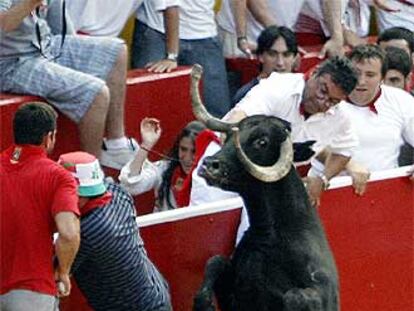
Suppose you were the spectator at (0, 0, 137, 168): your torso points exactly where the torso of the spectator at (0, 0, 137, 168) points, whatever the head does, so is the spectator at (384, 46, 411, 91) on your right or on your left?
on your left

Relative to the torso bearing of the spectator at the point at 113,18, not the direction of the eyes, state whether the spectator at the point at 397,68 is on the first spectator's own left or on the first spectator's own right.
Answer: on the first spectator's own left

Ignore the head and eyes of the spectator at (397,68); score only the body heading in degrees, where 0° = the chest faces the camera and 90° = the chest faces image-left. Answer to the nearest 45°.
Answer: approximately 45°

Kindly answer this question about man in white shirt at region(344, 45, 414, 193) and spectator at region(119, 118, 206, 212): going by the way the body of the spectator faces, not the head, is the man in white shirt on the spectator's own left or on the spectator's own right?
on the spectator's own left

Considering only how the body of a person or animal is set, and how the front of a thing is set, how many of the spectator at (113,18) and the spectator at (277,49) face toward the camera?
2

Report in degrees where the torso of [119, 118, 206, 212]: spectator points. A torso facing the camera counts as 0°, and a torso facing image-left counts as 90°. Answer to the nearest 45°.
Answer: approximately 315°

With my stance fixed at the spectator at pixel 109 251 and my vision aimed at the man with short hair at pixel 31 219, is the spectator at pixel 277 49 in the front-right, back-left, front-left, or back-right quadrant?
back-right
